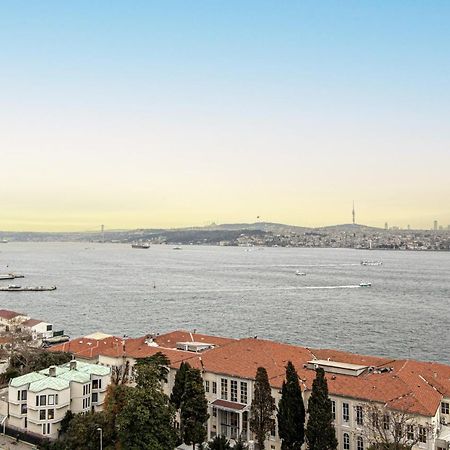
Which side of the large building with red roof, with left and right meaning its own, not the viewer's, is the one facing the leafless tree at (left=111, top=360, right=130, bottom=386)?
right

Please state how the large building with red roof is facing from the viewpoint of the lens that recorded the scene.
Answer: facing the viewer and to the left of the viewer

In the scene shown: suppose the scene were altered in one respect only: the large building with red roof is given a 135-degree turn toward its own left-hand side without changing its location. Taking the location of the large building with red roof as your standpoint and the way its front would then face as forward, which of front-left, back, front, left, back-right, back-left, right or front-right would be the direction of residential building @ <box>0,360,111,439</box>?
back

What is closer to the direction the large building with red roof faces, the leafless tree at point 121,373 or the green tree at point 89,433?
the green tree

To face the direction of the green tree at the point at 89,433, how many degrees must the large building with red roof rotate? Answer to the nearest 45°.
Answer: approximately 45° to its right

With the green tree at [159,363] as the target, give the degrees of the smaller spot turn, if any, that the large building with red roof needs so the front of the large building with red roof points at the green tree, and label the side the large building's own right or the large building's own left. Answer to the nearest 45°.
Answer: approximately 45° to the large building's own right
